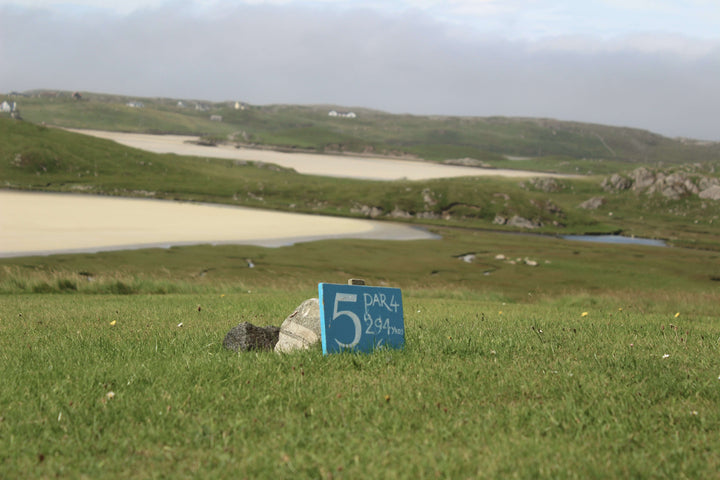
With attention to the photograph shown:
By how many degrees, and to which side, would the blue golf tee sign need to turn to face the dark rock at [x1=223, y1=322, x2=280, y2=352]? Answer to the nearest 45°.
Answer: approximately 135° to its right

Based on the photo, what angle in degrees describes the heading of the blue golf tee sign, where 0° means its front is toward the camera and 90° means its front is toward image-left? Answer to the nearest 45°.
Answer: approximately 315°
